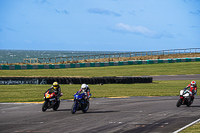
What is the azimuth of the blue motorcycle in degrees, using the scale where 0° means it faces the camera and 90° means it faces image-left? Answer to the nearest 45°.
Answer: approximately 45°

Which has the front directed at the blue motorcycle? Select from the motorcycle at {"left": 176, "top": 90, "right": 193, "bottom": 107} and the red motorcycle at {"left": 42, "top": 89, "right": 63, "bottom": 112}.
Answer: the motorcycle

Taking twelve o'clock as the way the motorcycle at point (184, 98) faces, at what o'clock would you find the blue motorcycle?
The blue motorcycle is roughly at 12 o'clock from the motorcycle.

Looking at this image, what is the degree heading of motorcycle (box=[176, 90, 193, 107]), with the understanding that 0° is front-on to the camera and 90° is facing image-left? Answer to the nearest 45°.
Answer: approximately 45°

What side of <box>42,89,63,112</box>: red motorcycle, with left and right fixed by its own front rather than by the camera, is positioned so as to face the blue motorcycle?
left

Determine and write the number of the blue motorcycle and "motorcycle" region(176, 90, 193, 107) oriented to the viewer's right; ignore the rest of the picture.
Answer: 0

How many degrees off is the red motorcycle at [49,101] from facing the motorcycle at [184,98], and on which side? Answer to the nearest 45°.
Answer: approximately 135° to its left

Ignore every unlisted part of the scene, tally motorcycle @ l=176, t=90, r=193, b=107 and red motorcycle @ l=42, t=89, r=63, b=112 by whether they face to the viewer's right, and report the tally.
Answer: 0

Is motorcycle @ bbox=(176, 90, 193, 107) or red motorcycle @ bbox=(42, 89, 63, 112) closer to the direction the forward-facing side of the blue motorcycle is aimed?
the red motorcycle

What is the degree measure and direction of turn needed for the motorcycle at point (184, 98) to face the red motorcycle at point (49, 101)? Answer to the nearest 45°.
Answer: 0° — it already faces it

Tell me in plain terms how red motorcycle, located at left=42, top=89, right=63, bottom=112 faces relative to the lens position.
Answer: facing the viewer and to the left of the viewer
